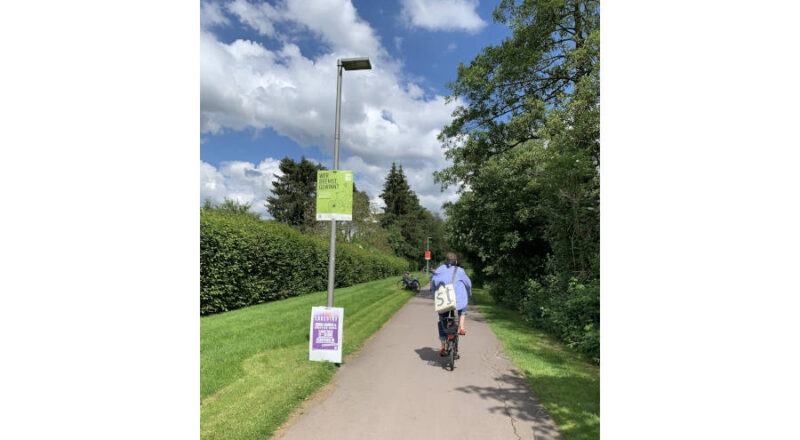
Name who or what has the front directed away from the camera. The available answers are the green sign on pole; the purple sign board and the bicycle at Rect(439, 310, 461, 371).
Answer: the bicycle

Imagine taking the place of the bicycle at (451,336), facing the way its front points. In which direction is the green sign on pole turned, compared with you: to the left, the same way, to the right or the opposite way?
the opposite way

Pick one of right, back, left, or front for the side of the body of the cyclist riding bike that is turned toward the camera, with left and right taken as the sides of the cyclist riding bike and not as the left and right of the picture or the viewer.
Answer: back

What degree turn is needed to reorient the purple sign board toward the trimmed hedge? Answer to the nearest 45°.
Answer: approximately 180°

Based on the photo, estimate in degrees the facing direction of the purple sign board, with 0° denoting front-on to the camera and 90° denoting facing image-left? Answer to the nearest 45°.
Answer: approximately 0°

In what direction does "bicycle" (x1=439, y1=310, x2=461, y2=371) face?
away from the camera

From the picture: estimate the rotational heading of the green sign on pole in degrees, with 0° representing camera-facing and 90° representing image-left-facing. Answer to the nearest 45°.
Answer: approximately 0°

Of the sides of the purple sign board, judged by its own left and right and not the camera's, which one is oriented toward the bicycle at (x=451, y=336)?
left
